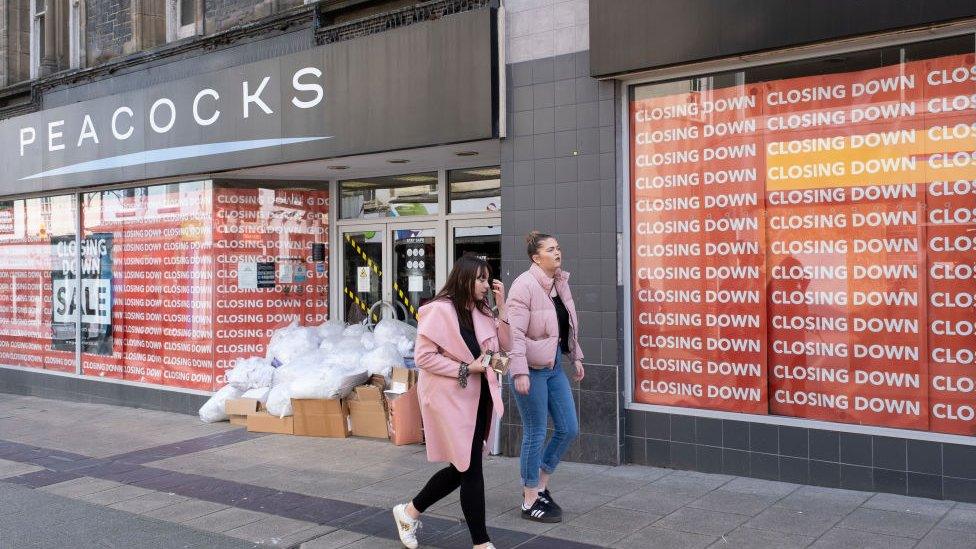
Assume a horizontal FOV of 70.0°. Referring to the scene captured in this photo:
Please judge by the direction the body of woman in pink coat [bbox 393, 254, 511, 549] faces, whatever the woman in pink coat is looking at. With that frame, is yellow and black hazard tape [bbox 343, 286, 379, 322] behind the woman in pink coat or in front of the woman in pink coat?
behind

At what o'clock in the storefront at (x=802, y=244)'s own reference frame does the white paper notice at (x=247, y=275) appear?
The white paper notice is roughly at 2 o'clock from the storefront.

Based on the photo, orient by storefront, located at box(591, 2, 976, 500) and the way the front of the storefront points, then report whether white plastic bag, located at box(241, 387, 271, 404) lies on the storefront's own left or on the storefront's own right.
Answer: on the storefront's own right

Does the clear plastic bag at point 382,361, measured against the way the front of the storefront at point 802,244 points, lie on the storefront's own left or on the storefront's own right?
on the storefront's own right

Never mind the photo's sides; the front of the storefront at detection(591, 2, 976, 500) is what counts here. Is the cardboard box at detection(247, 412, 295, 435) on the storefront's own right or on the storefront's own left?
on the storefront's own right
